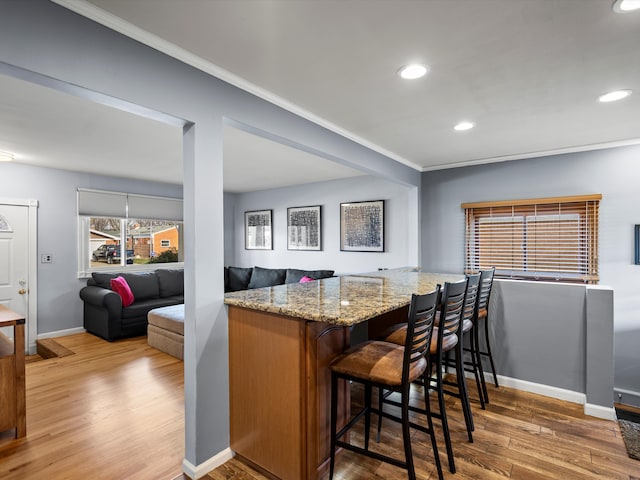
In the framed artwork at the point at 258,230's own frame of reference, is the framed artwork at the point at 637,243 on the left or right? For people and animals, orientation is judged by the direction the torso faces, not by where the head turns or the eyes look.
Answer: on its left

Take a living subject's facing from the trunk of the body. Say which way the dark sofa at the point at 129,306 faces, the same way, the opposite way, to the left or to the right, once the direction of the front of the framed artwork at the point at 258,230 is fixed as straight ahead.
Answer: to the left

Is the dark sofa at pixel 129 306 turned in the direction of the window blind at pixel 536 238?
yes

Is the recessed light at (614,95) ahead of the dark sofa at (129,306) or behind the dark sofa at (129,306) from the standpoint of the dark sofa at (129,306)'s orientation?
ahead

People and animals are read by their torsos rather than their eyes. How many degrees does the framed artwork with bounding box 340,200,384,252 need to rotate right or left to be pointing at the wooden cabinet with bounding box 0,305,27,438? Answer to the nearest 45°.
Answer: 0° — it already faces it

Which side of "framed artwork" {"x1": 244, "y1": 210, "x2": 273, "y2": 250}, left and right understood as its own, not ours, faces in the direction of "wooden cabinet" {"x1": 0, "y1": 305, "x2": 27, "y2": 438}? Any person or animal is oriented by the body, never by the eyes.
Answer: front

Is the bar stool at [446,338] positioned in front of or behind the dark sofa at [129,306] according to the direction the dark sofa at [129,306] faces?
in front

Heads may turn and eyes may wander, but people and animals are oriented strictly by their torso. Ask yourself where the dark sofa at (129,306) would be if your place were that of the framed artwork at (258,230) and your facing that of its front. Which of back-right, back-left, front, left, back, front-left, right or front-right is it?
front

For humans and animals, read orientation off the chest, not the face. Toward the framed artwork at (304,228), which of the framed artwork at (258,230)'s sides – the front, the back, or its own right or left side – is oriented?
left

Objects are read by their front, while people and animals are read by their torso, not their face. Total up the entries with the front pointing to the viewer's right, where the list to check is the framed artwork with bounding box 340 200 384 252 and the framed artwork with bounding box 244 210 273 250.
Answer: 0

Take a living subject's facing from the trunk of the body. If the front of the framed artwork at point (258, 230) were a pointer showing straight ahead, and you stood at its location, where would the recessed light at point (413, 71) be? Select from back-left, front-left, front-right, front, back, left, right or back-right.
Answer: front-left

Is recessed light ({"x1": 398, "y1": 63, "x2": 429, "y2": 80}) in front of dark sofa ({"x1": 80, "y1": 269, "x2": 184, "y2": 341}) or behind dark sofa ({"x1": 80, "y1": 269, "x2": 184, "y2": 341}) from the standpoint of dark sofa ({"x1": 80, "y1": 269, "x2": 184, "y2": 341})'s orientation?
in front

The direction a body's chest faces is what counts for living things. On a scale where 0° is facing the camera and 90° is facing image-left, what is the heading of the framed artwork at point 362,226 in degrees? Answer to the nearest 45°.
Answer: approximately 45°
